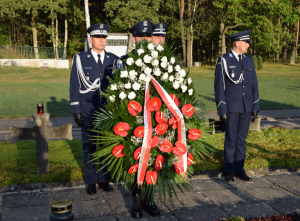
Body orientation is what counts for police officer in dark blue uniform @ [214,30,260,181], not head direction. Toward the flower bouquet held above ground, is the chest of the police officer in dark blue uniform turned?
no

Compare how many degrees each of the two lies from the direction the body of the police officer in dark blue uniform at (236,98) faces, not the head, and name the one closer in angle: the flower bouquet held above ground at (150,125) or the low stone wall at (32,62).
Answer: the flower bouquet held above ground

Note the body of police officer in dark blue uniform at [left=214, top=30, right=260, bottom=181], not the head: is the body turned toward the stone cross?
no

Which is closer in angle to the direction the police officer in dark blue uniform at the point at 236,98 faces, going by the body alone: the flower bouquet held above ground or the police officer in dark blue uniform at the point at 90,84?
the flower bouquet held above ground

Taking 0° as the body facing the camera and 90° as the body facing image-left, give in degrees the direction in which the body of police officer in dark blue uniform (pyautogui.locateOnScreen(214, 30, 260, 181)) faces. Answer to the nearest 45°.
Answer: approximately 315°

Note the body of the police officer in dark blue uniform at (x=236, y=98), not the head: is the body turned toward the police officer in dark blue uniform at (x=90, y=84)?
no

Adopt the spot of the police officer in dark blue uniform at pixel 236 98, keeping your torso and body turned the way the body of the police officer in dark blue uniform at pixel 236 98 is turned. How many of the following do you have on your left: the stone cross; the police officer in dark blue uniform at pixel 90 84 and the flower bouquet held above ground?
0
